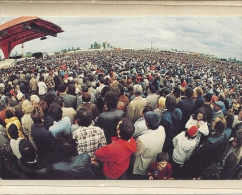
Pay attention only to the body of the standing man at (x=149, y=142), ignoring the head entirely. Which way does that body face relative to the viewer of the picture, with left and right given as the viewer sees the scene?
facing away from the viewer and to the left of the viewer

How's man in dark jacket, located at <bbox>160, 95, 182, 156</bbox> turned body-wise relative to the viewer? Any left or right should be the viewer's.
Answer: facing away from the viewer

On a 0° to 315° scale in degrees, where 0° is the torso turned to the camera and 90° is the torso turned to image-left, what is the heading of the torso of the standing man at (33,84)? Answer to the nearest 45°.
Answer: approximately 180°

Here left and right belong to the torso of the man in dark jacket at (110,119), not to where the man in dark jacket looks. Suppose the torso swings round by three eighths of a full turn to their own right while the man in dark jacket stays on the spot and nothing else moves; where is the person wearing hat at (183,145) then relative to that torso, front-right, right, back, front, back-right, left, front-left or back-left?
front-left

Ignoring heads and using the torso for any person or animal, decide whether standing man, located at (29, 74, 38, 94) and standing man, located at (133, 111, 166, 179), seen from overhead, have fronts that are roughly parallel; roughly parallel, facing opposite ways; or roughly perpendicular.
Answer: roughly parallel

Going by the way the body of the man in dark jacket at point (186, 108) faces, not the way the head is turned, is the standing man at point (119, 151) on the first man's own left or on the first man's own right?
on the first man's own left

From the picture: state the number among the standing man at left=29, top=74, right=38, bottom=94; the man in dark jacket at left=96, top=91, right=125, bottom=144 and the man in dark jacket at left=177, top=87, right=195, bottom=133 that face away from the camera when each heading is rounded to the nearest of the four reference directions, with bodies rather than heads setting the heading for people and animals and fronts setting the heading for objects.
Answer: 3

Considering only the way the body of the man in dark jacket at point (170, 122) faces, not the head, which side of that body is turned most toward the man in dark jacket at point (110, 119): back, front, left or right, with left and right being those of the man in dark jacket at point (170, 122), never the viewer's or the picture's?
left

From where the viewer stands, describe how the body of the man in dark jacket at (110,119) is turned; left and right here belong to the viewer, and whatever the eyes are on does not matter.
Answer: facing away from the viewer

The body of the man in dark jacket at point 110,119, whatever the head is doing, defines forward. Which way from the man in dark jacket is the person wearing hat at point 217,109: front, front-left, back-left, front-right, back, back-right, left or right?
right

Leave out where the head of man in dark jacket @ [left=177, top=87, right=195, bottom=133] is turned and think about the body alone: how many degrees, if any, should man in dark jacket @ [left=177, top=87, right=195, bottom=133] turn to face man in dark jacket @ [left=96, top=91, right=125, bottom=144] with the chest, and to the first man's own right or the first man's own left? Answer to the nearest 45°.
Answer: approximately 90° to the first man's own left
